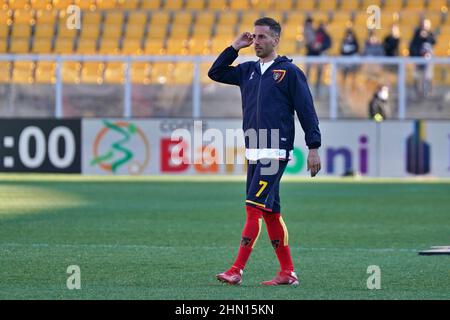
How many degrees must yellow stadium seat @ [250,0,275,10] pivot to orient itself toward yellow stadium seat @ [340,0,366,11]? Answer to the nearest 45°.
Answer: approximately 90° to its left

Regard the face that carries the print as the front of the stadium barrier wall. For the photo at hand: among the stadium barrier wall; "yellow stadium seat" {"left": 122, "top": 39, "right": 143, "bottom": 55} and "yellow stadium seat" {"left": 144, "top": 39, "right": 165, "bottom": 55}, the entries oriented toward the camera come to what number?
3

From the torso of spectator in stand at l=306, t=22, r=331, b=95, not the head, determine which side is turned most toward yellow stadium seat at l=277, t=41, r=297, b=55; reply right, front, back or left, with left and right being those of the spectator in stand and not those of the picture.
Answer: right

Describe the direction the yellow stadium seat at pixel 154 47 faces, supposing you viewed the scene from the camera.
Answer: facing the viewer

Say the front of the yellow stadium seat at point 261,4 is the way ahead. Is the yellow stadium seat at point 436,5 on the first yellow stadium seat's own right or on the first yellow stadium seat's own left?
on the first yellow stadium seat's own left

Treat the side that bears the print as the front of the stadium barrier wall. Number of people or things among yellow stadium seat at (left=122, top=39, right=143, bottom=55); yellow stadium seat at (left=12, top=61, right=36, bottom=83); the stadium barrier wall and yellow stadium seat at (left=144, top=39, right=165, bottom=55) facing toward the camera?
4

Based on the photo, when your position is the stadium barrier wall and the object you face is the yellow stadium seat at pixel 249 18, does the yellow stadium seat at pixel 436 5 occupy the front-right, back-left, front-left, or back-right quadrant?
front-right

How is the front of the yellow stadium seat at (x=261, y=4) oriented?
toward the camera

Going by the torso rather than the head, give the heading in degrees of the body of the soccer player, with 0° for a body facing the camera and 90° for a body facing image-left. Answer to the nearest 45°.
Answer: approximately 45°

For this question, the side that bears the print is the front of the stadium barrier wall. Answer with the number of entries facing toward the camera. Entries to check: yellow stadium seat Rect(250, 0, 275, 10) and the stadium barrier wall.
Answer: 2

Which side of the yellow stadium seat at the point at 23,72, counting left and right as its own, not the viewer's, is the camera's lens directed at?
front

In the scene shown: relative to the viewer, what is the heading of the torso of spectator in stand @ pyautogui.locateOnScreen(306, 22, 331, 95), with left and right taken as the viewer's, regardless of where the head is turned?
facing the viewer and to the left of the viewer
